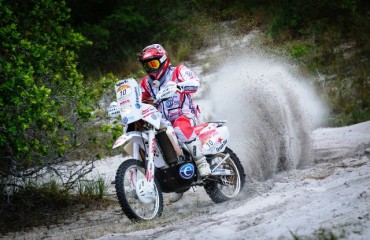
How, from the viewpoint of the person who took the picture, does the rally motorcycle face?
facing the viewer and to the left of the viewer

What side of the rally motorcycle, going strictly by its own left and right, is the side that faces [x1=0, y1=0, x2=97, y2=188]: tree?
right

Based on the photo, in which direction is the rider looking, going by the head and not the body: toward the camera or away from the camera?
toward the camera

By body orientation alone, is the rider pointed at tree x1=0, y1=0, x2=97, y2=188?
no
